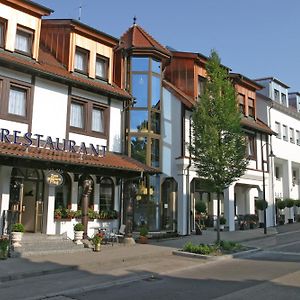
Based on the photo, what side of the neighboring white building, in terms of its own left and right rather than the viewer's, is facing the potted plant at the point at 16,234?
right

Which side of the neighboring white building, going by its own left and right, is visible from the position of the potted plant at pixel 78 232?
right

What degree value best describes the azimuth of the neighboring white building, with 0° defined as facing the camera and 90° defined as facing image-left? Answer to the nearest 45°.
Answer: approximately 315°

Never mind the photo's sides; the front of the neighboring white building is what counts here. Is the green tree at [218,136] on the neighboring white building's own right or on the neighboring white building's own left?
on the neighboring white building's own right
